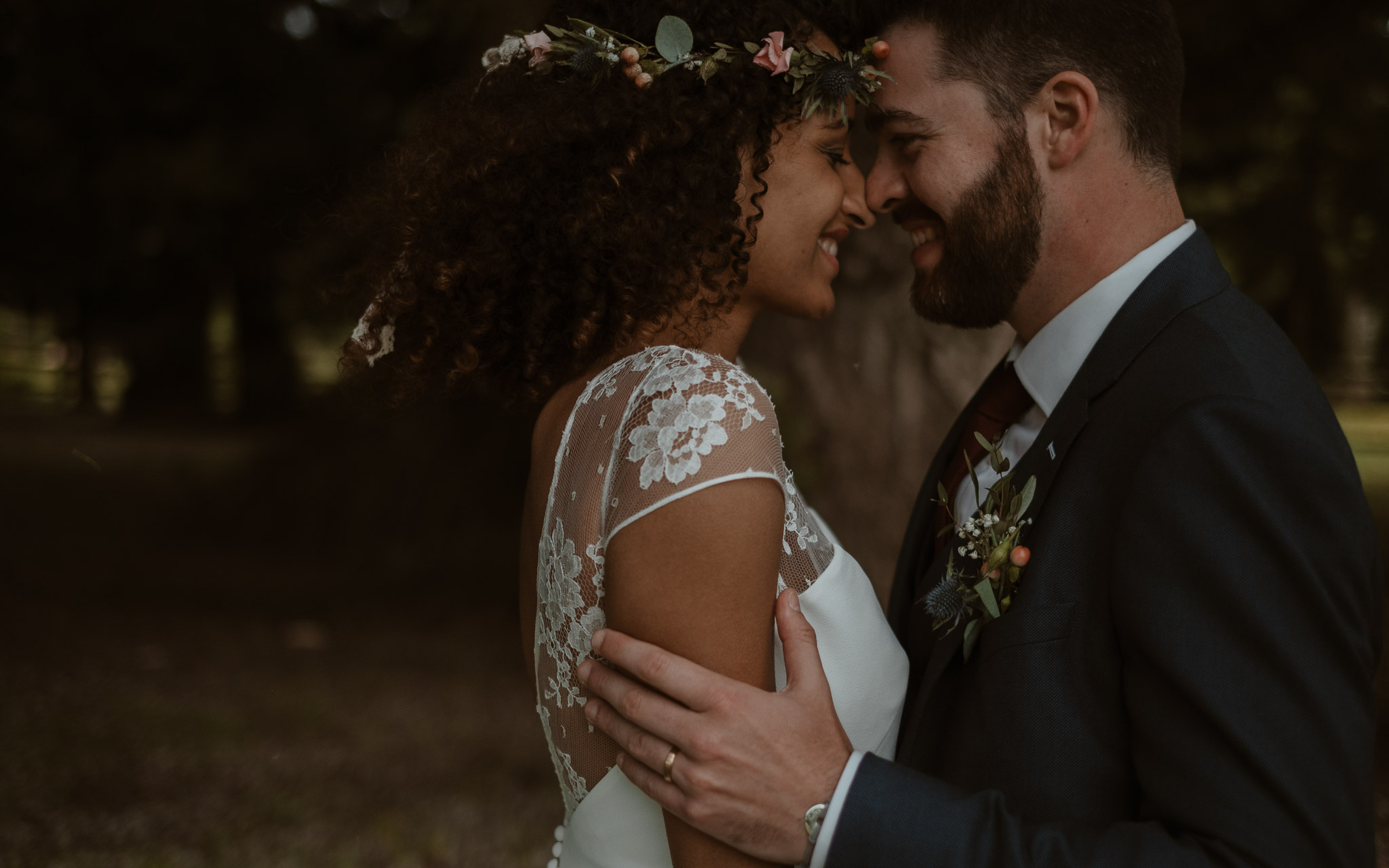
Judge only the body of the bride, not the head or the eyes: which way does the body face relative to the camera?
to the viewer's right

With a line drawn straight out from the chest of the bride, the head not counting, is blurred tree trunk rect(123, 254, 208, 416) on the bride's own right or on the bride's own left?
on the bride's own left

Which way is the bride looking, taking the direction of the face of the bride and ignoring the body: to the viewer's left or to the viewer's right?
to the viewer's right

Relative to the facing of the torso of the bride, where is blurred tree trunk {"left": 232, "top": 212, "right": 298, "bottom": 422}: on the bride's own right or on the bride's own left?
on the bride's own left

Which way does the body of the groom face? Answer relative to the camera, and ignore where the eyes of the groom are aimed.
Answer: to the viewer's left

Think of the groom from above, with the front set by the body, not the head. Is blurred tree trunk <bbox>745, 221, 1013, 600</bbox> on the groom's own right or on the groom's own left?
on the groom's own right

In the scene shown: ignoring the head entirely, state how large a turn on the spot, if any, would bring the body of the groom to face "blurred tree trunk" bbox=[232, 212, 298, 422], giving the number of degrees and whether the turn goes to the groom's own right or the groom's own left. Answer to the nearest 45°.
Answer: approximately 45° to the groom's own right

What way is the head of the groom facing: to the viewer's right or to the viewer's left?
to the viewer's left
